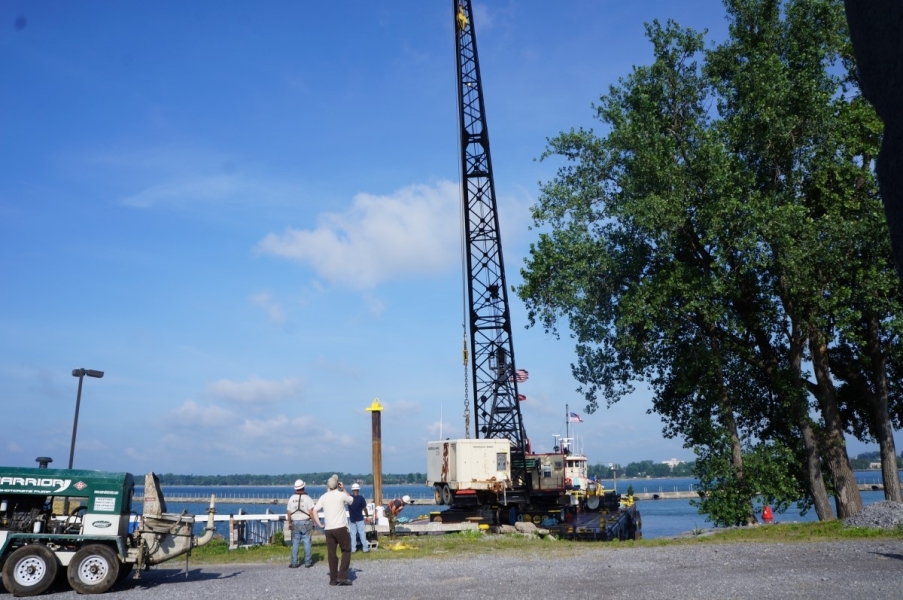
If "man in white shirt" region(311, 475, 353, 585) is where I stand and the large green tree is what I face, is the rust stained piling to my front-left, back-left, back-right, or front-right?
front-left

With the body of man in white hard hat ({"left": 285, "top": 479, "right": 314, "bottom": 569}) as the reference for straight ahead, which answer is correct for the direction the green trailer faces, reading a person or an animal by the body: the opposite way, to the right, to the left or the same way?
to the left
